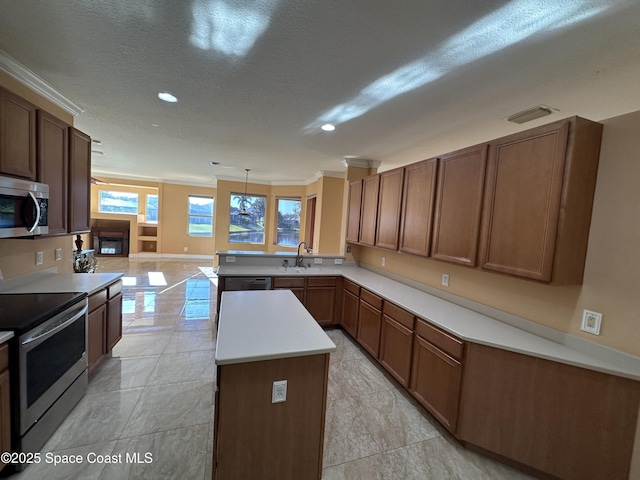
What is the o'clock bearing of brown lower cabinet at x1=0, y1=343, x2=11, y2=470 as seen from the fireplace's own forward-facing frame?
The brown lower cabinet is roughly at 12 o'clock from the fireplace.

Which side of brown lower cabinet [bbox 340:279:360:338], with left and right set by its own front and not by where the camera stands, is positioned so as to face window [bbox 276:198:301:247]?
right

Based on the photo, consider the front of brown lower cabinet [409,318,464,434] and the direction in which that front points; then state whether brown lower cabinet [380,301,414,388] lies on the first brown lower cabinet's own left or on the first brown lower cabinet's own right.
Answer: on the first brown lower cabinet's own right

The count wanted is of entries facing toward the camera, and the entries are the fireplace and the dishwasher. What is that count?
2

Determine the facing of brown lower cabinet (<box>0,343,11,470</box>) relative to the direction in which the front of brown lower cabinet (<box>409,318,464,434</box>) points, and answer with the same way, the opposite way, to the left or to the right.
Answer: the opposite way

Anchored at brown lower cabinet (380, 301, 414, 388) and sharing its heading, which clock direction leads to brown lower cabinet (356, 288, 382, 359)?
brown lower cabinet (356, 288, 382, 359) is roughly at 3 o'clock from brown lower cabinet (380, 301, 414, 388).

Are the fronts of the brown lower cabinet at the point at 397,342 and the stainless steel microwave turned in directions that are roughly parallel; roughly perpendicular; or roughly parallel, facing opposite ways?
roughly parallel, facing opposite ways

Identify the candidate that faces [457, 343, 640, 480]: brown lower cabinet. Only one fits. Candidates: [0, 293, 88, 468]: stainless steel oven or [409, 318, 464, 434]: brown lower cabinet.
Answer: the stainless steel oven

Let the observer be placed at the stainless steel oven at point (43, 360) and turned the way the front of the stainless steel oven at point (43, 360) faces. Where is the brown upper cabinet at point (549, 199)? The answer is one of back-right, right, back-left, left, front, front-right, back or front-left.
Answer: front

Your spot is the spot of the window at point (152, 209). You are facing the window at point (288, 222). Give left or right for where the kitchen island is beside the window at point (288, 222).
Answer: right

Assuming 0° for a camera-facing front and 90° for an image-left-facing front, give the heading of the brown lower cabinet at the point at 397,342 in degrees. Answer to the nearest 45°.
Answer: approximately 45°

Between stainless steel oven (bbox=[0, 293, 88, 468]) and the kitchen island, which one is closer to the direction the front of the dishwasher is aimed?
the kitchen island

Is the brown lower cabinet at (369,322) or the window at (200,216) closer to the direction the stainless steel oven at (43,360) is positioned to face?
the brown lower cabinet

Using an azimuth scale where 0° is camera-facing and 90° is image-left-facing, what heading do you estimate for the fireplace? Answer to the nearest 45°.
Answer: approximately 0°

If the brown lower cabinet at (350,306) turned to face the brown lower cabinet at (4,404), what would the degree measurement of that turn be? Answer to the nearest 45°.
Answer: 0° — it already faces it

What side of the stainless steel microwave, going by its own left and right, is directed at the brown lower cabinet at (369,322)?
front
